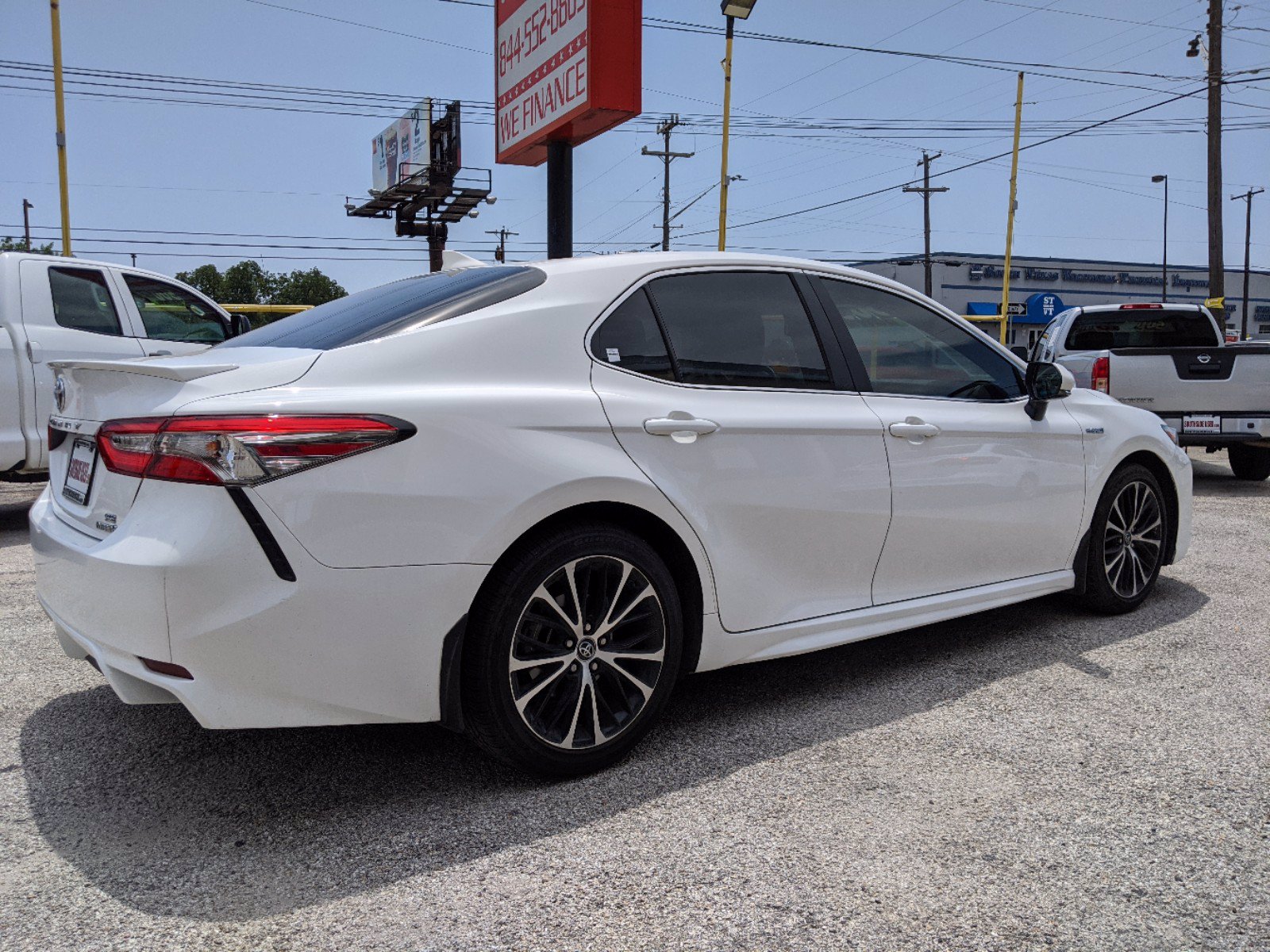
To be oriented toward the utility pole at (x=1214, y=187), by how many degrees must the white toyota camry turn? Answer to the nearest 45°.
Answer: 0° — it already faces it

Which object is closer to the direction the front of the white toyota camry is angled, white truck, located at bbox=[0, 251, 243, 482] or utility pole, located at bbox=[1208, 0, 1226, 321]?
the utility pole

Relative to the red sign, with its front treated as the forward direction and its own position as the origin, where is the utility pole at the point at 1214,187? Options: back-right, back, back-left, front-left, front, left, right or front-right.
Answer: back

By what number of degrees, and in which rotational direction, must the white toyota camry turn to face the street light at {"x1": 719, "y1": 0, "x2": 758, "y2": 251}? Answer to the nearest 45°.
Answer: approximately 45° to its left

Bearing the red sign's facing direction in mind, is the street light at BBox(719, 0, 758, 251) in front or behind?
behind

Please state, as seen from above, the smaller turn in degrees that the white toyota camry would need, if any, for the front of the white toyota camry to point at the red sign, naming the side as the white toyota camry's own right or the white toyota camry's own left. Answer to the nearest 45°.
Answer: approximately 45° to the white toyota camry's own left

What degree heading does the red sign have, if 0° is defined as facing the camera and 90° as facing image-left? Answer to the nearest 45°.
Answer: approximately 45°

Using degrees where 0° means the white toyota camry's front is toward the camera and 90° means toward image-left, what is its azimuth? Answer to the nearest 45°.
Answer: approximately 225°

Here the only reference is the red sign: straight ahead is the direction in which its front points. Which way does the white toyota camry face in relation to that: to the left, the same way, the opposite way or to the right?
the opposite way
